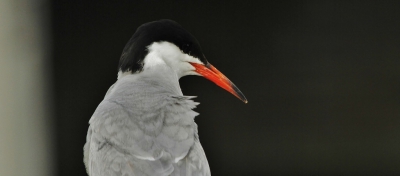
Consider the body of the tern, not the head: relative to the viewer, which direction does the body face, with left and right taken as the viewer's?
facing away from the viewer and to the right of the viewer
